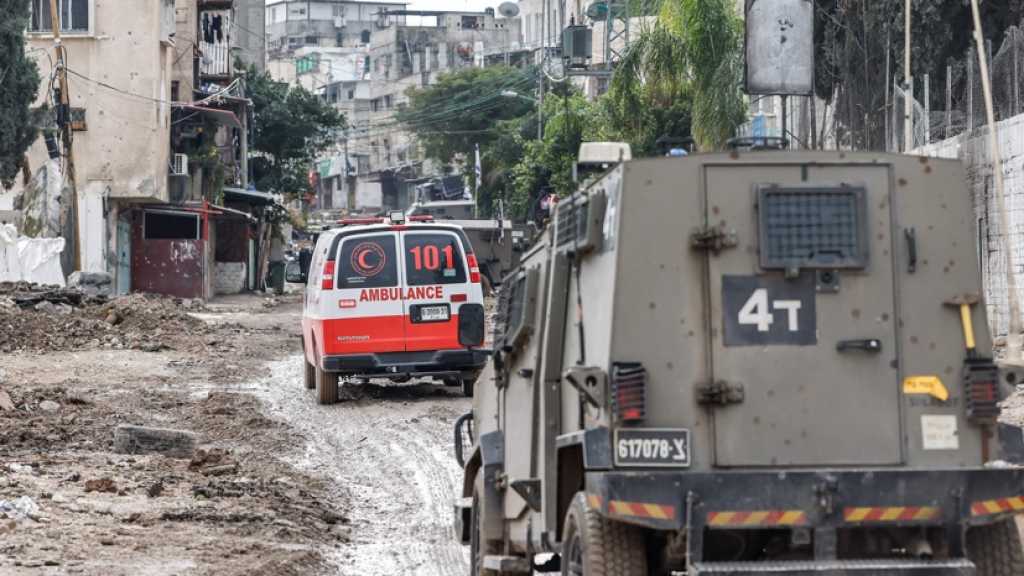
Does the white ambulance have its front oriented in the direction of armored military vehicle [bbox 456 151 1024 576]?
no

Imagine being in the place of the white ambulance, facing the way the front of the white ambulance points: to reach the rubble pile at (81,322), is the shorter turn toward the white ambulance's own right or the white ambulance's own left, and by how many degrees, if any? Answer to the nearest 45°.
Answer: approximately 45° to the white ambulance's own left

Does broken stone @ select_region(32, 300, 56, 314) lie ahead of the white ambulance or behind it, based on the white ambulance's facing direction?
ahead

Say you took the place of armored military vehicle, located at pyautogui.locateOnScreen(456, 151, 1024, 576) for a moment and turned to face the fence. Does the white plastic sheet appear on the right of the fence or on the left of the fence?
left

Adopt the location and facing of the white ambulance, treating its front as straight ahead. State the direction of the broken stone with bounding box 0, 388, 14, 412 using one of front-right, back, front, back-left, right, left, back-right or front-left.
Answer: left

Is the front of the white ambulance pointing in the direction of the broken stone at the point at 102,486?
no

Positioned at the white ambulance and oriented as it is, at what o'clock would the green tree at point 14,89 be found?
The green tree is roughly at 11 o'clock from the white ambulance.

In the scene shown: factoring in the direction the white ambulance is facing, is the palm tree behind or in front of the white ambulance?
in front

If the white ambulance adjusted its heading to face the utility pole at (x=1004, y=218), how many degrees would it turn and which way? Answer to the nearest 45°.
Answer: approximately 90° to its right

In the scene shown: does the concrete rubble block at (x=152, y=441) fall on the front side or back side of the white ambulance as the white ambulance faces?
on the back side

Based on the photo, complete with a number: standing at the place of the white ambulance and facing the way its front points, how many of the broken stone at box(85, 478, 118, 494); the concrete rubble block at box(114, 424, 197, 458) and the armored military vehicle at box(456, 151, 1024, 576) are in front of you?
0

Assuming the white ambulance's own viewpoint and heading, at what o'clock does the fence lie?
The fence is roughly at 3 o'clock from the white ambulance.

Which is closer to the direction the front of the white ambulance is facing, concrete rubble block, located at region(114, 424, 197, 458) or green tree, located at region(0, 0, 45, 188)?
the green tree

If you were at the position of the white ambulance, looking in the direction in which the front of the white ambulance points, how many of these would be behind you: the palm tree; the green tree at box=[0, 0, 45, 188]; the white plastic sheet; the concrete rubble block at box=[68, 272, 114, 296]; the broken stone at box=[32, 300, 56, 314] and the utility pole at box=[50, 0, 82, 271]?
0

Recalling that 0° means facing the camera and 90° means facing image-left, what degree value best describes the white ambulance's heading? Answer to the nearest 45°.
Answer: approximately 180°
